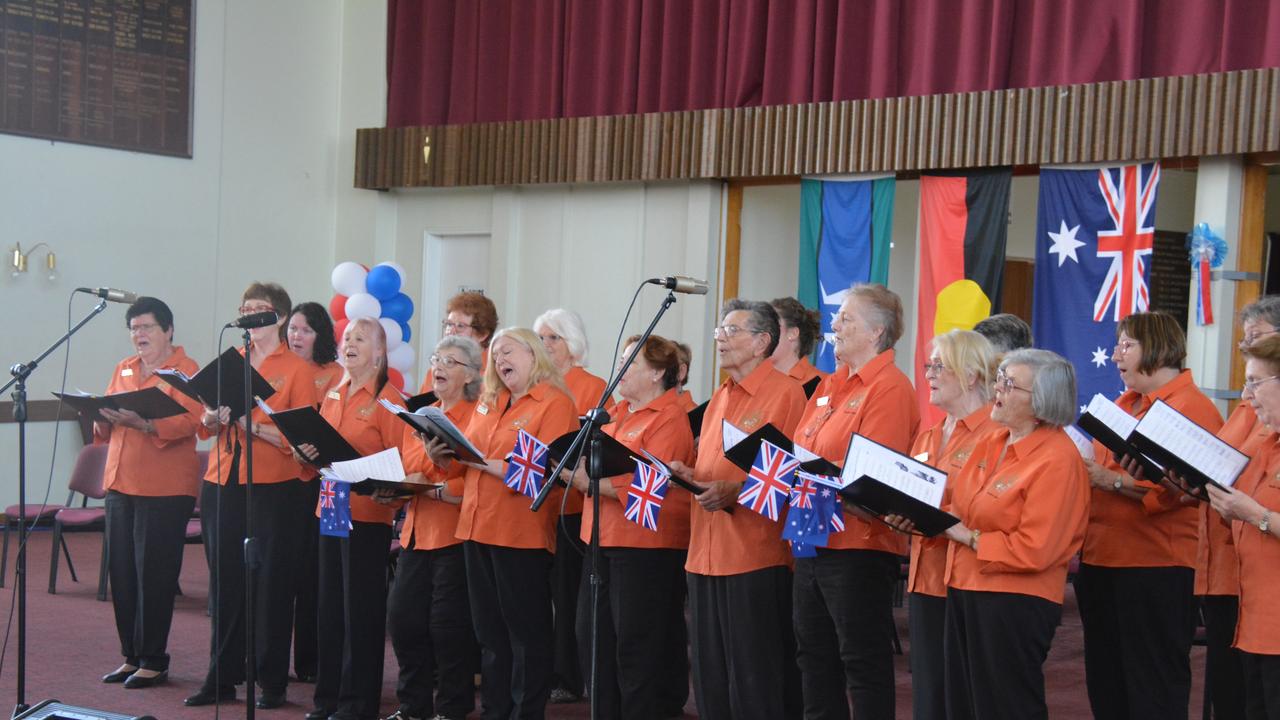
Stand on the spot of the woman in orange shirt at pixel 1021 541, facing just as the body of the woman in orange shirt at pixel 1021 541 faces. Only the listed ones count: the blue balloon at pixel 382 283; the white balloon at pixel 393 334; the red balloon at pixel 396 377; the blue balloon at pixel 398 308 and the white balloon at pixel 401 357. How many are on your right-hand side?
5

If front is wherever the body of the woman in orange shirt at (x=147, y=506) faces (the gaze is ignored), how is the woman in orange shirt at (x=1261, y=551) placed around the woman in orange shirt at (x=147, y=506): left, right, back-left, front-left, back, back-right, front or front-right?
left

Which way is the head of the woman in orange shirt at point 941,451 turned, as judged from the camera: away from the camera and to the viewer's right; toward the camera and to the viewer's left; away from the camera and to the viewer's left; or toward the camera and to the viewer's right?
toward the camera and to the viewer's left

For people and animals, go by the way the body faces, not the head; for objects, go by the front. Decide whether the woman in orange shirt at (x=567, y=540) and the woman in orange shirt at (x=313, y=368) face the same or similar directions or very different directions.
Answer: same or similar directions

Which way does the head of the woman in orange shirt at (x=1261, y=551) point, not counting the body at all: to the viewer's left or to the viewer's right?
to the viewer's left

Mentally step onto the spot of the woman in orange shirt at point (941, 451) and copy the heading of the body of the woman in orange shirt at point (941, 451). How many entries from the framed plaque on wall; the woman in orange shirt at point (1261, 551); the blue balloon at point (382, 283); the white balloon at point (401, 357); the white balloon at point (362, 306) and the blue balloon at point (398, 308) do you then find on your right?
5

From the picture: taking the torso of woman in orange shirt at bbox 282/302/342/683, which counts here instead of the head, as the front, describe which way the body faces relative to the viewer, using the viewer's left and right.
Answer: facing the viewer and to the left of the viewer

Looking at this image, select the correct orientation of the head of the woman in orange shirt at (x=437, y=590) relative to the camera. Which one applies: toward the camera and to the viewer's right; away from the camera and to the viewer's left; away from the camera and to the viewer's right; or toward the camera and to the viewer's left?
toward the camera and to the viewer's left

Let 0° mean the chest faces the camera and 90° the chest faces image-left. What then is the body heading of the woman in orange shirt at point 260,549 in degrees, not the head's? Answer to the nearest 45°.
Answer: approximately 45°

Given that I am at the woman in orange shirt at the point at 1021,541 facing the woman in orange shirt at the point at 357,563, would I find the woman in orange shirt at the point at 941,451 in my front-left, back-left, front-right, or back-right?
front-right

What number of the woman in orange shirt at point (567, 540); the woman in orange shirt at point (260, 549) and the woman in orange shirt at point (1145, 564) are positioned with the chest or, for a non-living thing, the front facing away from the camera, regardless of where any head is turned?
0

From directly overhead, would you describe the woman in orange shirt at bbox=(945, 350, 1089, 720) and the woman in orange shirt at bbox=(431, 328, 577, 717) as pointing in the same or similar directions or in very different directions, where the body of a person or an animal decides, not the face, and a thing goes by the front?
same or similar directions

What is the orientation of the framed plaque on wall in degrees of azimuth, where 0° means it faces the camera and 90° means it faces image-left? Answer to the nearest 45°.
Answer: approximately 315°

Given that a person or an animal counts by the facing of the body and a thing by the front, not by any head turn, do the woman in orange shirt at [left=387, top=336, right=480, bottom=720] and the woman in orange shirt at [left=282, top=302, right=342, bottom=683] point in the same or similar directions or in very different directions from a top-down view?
same or similar directions

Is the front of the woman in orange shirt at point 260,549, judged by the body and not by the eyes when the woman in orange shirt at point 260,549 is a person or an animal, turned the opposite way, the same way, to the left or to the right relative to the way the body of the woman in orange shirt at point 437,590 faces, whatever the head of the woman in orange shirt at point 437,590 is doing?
the same way
